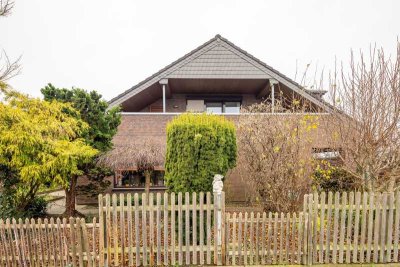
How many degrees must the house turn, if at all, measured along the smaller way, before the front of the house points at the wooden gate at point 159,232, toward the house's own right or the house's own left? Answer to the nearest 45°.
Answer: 0° — it already faces it

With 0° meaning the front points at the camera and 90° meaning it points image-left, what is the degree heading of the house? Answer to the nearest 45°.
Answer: approximately 0°

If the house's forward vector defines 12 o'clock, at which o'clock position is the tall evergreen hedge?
The tall evergreen hedge is roughly at 12 o'clock from the house.

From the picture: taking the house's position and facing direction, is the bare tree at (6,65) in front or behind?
in front

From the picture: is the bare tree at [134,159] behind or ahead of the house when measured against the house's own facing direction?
ahead
